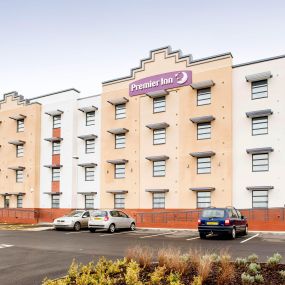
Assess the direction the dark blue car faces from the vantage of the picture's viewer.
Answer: facing away from the viewer and to the right of the viewer

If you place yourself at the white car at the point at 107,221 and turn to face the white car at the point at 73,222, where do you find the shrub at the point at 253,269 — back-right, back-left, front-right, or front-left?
back-left

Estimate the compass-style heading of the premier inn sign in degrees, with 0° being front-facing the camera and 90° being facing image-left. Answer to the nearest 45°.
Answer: approximately 0°

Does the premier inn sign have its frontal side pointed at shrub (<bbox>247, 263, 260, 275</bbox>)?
yes

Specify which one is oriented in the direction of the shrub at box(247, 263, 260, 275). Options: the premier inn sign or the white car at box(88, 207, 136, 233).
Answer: the premier inn sign
